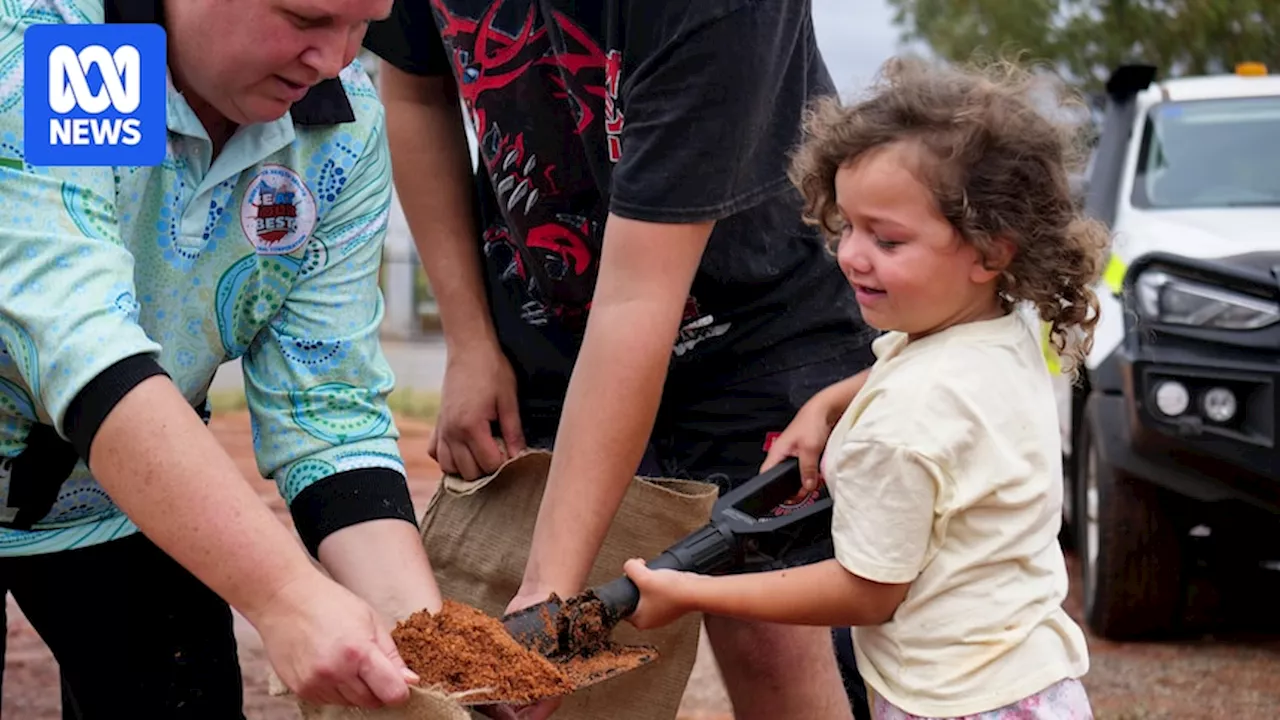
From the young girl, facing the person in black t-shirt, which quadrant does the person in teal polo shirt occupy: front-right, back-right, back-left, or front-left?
front-left

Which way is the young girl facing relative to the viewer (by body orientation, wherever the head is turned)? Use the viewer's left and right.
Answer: facing to the left of the viewer

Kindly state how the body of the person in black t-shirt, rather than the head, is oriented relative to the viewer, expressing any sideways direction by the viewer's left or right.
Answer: facing the viewer and to the left of the viewer

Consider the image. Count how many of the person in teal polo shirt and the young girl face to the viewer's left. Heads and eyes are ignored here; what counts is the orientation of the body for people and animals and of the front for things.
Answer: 1

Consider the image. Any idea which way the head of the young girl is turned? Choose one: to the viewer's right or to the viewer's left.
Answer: to the viewer's left

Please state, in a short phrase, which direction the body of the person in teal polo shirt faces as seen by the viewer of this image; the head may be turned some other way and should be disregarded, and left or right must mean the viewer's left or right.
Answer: facing the viewer and to the right of the viewer

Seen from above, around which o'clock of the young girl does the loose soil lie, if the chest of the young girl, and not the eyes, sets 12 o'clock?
The loose soil is roughly at 11 o'clock from the young girl.

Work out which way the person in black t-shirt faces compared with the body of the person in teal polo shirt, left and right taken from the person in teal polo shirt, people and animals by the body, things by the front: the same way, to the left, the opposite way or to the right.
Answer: to the right

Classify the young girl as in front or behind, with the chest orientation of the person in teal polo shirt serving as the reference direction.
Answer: in front

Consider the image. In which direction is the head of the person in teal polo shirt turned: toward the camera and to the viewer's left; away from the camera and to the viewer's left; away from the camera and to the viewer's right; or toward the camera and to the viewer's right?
toward the camera and to the viewer's right
